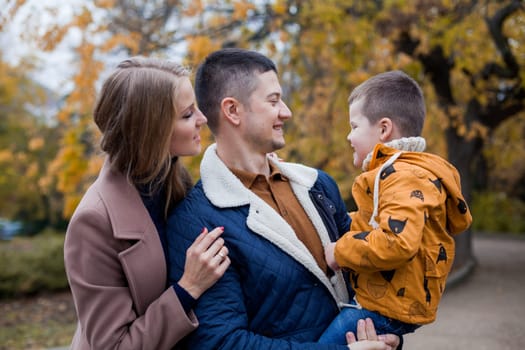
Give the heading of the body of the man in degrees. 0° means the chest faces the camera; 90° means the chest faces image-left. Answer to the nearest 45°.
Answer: approximately 315°

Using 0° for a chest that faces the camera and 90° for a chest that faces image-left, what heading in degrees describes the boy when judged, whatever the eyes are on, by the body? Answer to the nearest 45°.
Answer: approximately 90°

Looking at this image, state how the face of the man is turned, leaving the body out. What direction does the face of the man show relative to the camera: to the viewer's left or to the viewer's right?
to the viewer's right

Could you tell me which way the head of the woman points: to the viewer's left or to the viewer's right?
to the viewer's right

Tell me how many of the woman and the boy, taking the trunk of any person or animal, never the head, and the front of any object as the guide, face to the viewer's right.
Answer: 1

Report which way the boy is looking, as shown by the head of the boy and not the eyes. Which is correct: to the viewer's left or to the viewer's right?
to the viewer's left

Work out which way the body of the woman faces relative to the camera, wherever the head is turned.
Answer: to the viewer's right
